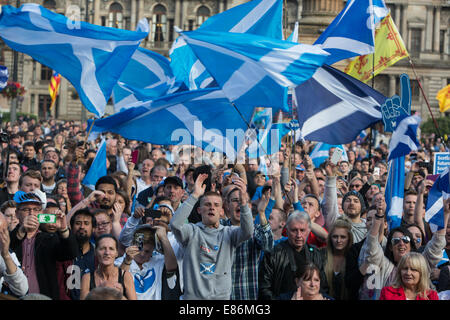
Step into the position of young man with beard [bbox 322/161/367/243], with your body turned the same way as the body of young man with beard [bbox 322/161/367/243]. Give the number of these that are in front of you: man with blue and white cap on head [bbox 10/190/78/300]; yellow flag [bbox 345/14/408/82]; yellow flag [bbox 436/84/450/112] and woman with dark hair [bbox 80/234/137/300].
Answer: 2

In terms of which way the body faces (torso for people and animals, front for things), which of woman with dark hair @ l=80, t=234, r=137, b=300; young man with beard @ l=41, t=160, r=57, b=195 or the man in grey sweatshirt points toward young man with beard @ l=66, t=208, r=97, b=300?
young man with beard @ l=41, t=160, r=57, b=195

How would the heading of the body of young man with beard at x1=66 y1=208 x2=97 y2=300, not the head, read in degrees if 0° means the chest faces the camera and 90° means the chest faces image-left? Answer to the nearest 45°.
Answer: approximately 0°

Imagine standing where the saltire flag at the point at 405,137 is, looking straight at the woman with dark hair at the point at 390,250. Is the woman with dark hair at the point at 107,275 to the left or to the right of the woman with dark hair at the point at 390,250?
right

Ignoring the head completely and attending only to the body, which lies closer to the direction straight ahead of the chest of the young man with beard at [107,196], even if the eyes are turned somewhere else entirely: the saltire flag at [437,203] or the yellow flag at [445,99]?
the saltire flag

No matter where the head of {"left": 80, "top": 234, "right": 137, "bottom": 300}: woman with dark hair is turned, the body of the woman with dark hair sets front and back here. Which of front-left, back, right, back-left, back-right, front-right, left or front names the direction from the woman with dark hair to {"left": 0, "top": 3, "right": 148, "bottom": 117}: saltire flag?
back

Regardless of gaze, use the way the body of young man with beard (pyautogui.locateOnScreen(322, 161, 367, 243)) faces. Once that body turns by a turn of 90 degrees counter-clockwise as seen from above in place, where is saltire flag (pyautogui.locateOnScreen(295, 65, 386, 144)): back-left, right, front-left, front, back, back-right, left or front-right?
back-left

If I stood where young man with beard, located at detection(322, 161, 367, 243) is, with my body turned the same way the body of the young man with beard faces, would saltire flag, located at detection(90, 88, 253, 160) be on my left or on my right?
on my right

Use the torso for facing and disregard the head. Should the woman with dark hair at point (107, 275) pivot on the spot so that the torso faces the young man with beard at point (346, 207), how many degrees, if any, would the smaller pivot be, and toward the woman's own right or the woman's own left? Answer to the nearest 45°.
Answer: approximately 135° to the woman's own left

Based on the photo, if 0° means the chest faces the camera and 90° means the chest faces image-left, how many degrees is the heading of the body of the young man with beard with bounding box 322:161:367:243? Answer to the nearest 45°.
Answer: approximately 45°
